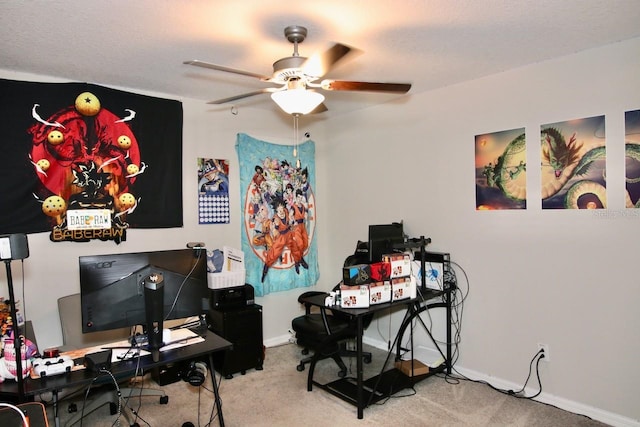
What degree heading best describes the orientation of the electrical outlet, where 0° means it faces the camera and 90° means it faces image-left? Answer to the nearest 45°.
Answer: approximately 45°

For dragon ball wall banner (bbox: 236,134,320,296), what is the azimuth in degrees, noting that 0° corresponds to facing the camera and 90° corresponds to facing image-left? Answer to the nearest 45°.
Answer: approximately 315°
